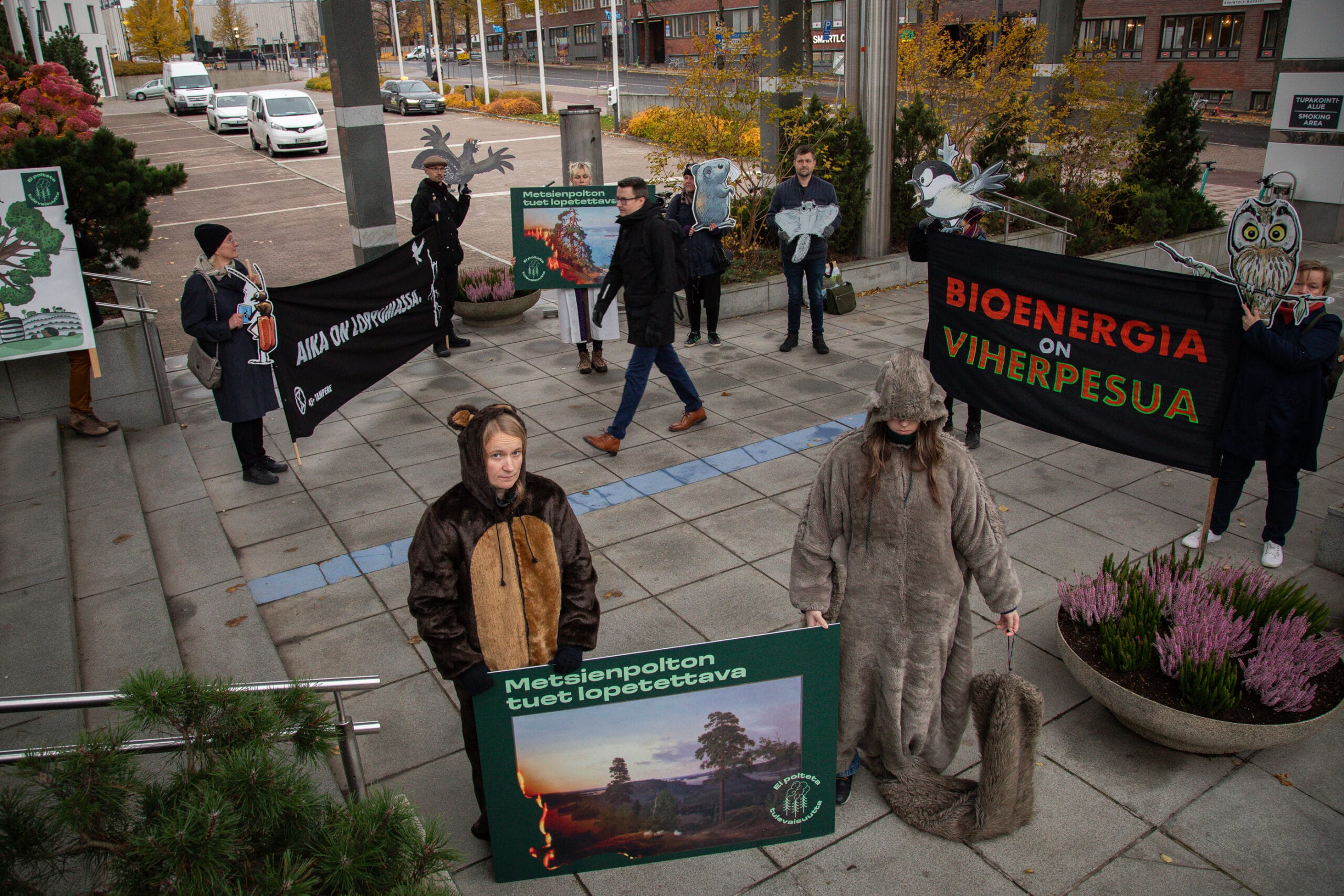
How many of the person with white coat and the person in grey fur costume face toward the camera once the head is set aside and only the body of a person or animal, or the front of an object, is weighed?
2

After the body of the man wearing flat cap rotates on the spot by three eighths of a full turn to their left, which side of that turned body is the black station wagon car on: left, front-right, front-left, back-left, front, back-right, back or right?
front

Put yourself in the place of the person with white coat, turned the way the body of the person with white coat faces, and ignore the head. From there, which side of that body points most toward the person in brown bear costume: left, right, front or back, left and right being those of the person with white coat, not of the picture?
front

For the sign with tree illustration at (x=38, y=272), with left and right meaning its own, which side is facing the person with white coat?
left

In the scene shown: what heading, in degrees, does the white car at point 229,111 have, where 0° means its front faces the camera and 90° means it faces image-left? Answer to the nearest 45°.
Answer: approximately 315°

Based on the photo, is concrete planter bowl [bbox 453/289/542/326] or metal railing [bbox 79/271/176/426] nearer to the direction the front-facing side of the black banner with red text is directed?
the metal railing

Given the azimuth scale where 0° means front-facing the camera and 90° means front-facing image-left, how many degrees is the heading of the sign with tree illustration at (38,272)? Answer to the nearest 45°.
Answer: approximately 0°

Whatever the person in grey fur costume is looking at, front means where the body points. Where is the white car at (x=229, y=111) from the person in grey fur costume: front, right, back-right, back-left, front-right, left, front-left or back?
back-right

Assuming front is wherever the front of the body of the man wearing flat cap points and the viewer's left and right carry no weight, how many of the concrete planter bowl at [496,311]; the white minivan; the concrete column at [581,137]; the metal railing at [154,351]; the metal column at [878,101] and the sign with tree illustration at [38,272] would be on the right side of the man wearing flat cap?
2

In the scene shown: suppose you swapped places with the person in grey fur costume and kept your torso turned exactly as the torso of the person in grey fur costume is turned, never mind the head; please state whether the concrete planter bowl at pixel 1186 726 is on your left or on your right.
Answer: on your left
